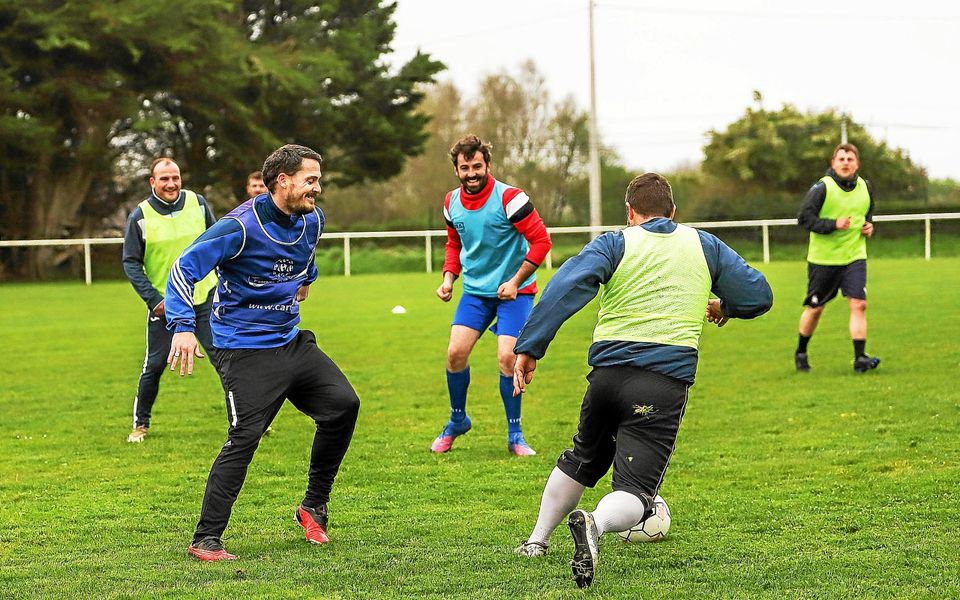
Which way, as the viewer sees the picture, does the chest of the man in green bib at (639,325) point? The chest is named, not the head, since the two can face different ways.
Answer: away from the camera

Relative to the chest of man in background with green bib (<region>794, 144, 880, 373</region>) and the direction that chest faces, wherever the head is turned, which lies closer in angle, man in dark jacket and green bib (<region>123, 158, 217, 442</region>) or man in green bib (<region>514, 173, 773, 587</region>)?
the man in green bib

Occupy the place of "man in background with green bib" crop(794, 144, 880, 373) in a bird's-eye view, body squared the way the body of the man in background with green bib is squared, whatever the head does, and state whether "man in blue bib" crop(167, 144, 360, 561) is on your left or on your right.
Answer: on your right

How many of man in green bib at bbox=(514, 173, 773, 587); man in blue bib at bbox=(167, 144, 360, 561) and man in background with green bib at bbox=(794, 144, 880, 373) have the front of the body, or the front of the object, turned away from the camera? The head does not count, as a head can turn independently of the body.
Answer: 1

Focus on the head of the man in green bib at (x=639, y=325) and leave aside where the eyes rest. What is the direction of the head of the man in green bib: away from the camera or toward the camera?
away from the camera

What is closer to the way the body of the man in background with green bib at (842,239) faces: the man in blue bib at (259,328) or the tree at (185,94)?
the man in blue bib

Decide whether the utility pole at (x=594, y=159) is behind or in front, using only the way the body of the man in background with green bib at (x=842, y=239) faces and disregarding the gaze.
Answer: behind

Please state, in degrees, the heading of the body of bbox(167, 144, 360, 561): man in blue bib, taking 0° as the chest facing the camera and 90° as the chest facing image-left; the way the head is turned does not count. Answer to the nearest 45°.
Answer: approximately 315°

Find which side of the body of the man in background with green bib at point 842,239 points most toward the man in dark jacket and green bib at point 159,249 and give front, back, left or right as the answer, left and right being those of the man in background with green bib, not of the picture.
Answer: right

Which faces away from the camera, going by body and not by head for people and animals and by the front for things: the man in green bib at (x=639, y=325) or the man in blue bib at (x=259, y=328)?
the man in green bib

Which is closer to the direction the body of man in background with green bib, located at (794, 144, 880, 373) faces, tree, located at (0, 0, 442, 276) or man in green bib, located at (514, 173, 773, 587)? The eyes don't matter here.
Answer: the man in green bib

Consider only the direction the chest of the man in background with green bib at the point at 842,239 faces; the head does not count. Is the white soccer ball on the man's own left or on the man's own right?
on the man's own right

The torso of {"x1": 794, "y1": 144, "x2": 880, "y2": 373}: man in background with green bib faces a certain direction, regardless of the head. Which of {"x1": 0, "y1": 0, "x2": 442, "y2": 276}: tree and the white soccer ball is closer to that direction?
the white soccer ball

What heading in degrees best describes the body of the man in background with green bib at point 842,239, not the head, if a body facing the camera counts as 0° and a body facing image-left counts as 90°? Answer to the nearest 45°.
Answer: approximately 315°

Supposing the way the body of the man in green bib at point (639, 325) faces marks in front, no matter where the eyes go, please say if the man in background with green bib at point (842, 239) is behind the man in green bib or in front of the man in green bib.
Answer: in front
